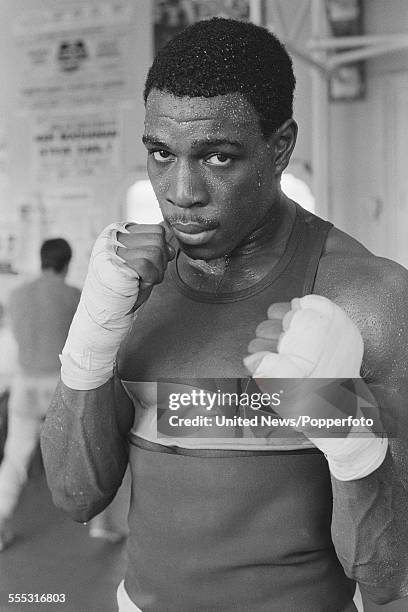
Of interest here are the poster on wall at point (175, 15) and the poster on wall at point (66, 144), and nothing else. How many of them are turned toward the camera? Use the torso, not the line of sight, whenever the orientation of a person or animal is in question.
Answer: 2

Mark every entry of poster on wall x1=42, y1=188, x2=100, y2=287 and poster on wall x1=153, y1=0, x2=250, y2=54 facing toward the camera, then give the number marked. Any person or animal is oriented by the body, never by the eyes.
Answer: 2

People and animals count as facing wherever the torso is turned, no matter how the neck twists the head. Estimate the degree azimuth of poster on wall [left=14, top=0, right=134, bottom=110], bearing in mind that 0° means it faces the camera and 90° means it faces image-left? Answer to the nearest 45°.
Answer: approximately 0°
